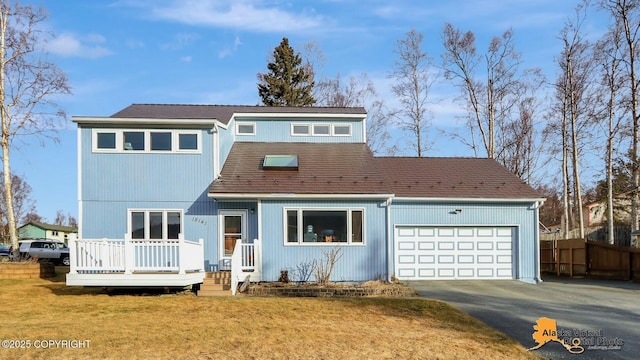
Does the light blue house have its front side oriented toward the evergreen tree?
no

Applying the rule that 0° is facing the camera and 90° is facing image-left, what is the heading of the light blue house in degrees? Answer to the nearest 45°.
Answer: approximately 0°

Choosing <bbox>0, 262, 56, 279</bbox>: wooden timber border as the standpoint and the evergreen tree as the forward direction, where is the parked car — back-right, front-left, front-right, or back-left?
front-left

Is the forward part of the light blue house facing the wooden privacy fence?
no

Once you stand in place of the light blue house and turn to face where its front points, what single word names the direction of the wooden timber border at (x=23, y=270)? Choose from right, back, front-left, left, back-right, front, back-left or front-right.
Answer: right

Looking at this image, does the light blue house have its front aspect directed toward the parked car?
no
